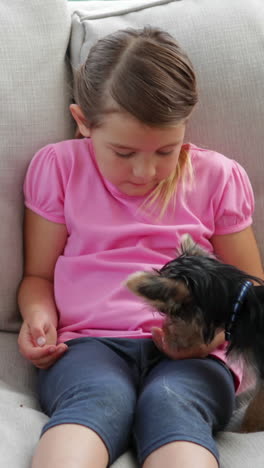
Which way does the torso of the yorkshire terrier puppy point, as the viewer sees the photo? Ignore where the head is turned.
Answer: to the viewer's left

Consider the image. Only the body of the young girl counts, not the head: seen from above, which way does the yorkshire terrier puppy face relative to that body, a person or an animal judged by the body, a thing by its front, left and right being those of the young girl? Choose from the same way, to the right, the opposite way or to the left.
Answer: to the right
